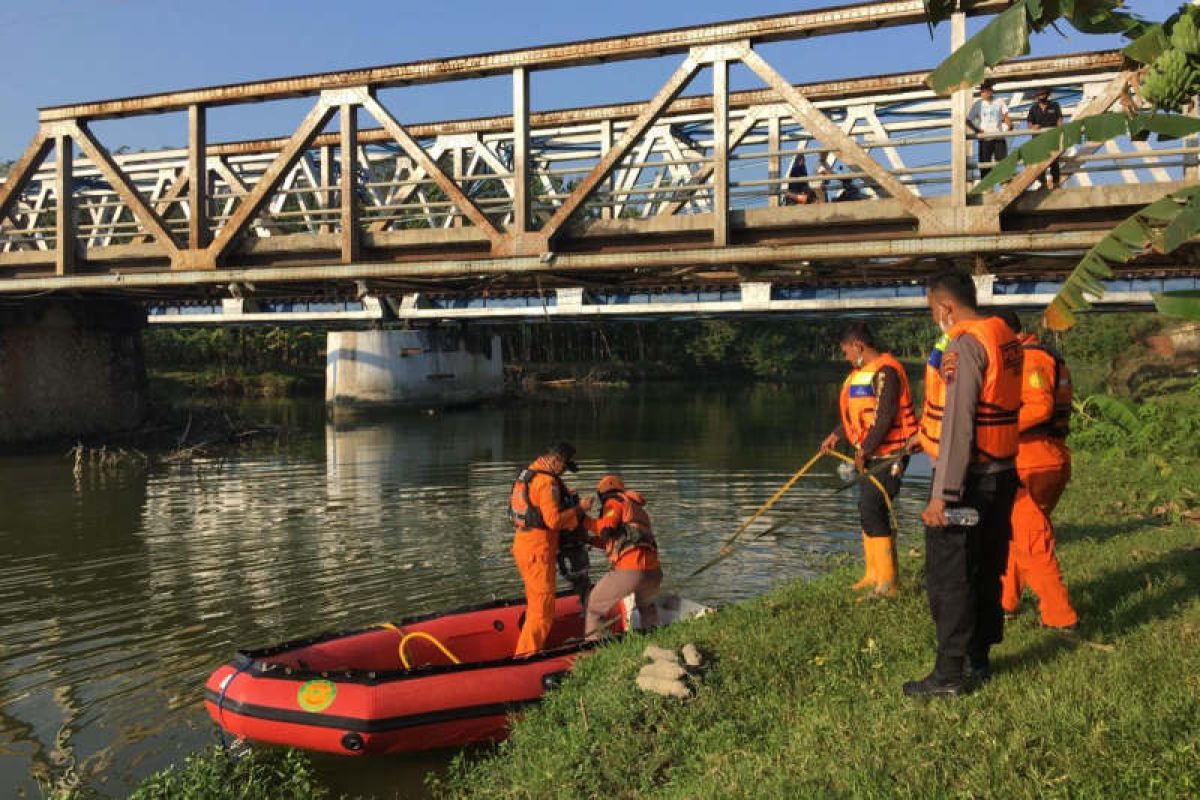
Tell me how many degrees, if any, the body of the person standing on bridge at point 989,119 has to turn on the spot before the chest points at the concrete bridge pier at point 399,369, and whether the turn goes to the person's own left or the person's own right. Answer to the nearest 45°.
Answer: approximately 135° to the person's own right

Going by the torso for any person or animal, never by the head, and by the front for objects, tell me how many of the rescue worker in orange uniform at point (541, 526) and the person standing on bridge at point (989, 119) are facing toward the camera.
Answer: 1

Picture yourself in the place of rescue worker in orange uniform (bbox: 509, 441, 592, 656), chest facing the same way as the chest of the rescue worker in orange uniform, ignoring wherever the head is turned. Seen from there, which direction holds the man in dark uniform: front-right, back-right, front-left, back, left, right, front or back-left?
front-right

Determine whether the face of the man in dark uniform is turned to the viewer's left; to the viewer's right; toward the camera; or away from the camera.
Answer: to the viewer's left

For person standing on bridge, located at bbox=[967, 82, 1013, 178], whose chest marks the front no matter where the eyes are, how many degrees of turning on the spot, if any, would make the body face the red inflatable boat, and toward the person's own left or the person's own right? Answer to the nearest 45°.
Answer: approximately 45° to the person's own right

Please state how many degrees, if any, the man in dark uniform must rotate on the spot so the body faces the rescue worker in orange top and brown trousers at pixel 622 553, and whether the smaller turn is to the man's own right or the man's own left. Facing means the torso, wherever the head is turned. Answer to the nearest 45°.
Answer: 0° — they already face them

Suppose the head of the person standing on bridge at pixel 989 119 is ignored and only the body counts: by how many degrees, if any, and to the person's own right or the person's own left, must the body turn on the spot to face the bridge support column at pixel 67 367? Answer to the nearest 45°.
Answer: approximately 90° to the person's own right

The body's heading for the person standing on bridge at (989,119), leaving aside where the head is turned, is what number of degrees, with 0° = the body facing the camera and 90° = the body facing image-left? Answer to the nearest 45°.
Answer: approximately 0°

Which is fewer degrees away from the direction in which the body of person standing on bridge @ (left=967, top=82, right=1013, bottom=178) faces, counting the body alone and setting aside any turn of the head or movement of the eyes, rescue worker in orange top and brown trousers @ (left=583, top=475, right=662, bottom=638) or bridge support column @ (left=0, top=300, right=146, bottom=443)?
the rescue worker in orange top and brown trousers

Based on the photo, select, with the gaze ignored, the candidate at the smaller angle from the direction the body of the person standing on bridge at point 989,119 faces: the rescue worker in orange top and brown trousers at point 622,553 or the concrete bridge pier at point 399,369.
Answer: the rescue worker in orange top and brown trousers

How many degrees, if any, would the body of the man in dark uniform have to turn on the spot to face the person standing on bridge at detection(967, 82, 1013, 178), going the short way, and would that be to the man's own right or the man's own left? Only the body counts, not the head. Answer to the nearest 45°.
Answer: approximately 45° to the man's own right

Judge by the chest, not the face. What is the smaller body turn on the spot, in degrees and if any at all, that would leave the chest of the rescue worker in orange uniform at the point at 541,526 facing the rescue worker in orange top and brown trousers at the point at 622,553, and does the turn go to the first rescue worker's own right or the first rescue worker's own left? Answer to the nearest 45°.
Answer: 0° — they already face them

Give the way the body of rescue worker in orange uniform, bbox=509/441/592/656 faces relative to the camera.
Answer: to the viewer's right
